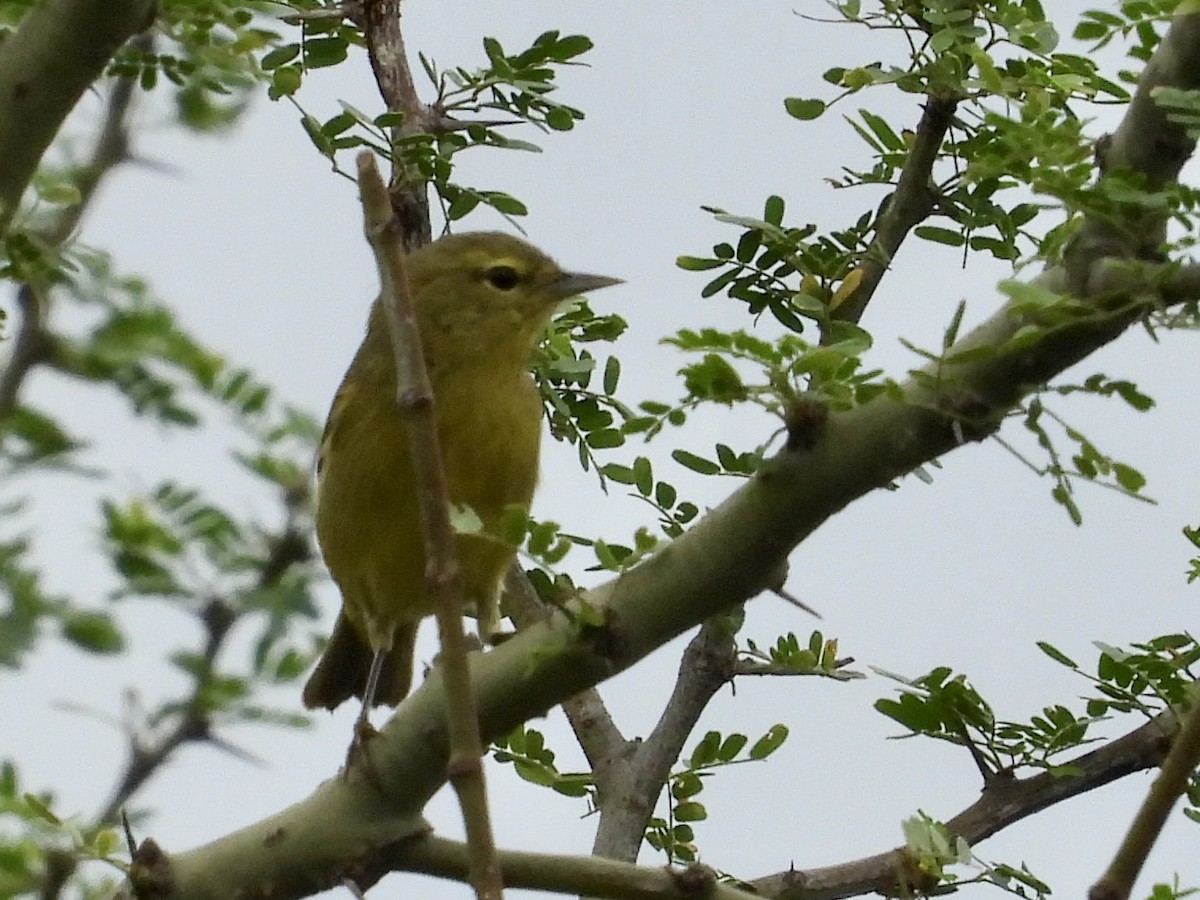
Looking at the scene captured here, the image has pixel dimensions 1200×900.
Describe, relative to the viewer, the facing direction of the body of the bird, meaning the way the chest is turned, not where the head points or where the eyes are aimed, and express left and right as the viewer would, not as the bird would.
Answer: facing the viewer and to the right of the viewer

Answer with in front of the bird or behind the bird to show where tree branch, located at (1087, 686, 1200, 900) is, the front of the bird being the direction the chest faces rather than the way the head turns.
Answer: in front

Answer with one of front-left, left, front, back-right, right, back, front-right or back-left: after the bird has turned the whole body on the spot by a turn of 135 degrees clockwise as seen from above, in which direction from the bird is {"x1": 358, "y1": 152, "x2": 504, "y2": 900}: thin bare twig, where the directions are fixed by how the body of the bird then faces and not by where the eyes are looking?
left
